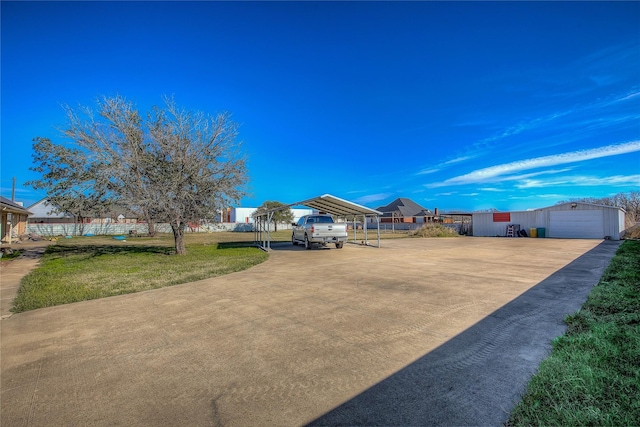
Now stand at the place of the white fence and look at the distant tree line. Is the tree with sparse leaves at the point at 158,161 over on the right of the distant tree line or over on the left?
right

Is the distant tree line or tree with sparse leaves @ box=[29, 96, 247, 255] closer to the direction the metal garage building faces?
the tree with sparse leaves

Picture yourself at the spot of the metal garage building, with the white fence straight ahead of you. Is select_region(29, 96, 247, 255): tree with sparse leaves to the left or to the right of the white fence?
left

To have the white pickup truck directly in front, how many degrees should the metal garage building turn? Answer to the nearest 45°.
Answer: approximately 45° to its right

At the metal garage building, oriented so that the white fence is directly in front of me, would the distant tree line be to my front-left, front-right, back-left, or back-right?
back-right

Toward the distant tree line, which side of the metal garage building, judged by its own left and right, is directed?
back

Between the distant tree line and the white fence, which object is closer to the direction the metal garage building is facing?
the white fence

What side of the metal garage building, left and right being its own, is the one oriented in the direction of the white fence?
right

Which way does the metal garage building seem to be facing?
toward the camera
